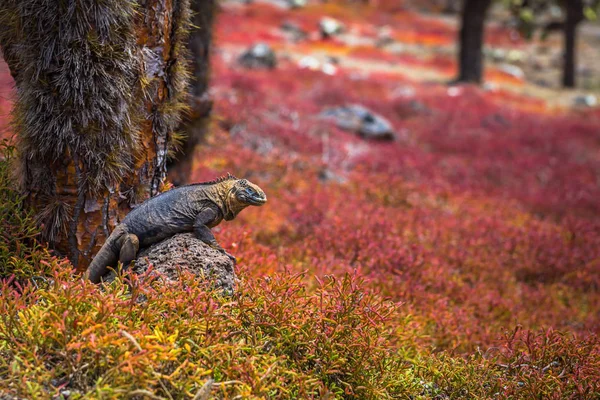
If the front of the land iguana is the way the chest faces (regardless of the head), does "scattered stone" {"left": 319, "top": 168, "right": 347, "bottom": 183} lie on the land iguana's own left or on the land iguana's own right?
on the land iguana's own left

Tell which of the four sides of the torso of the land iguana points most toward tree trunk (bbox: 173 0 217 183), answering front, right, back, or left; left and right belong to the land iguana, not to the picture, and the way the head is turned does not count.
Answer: left

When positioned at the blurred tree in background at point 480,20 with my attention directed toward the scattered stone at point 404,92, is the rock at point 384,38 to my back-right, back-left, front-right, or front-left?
back-right

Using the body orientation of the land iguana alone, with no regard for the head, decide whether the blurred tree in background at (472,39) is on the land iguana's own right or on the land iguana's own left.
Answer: on the land iguana's own left

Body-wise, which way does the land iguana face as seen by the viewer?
to the viewer's right

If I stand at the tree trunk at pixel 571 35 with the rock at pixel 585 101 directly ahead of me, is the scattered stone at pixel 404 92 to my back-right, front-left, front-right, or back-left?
front-right

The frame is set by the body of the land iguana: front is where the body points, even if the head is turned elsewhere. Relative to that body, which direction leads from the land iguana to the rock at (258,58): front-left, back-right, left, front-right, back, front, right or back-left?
left

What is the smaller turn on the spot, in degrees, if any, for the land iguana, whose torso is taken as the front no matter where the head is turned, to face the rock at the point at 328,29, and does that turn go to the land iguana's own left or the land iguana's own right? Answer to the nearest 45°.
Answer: approximately 90° to the land iguana's own left

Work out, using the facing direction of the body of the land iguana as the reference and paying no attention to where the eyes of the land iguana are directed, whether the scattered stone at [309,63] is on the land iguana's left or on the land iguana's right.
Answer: on the land iguana's left
